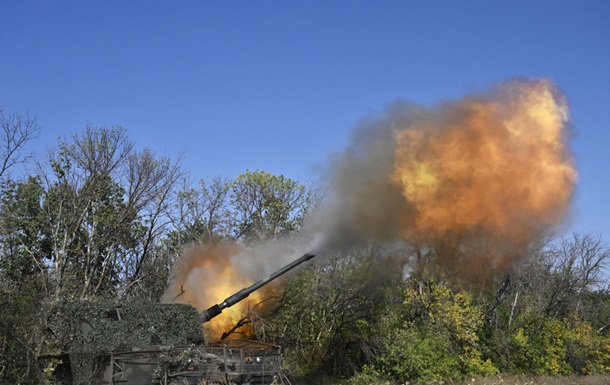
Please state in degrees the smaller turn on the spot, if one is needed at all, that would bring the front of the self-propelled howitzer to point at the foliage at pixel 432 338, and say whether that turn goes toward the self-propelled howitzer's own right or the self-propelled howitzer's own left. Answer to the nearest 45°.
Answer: approximately 45° to the self-propelled howitzer's own left

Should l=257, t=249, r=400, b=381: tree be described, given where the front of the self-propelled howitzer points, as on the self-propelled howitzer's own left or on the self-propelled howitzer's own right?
on the self-propelled howitzer's own left

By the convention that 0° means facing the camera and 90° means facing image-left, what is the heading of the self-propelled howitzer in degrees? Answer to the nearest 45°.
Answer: approximately 270°

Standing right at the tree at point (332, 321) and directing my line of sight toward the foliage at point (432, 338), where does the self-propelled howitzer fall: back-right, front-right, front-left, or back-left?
back-right

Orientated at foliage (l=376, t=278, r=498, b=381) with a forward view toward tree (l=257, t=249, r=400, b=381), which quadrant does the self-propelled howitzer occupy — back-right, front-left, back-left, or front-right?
front-left

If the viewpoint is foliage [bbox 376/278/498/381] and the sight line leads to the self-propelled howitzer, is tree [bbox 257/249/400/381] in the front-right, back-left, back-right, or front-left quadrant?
front-right
